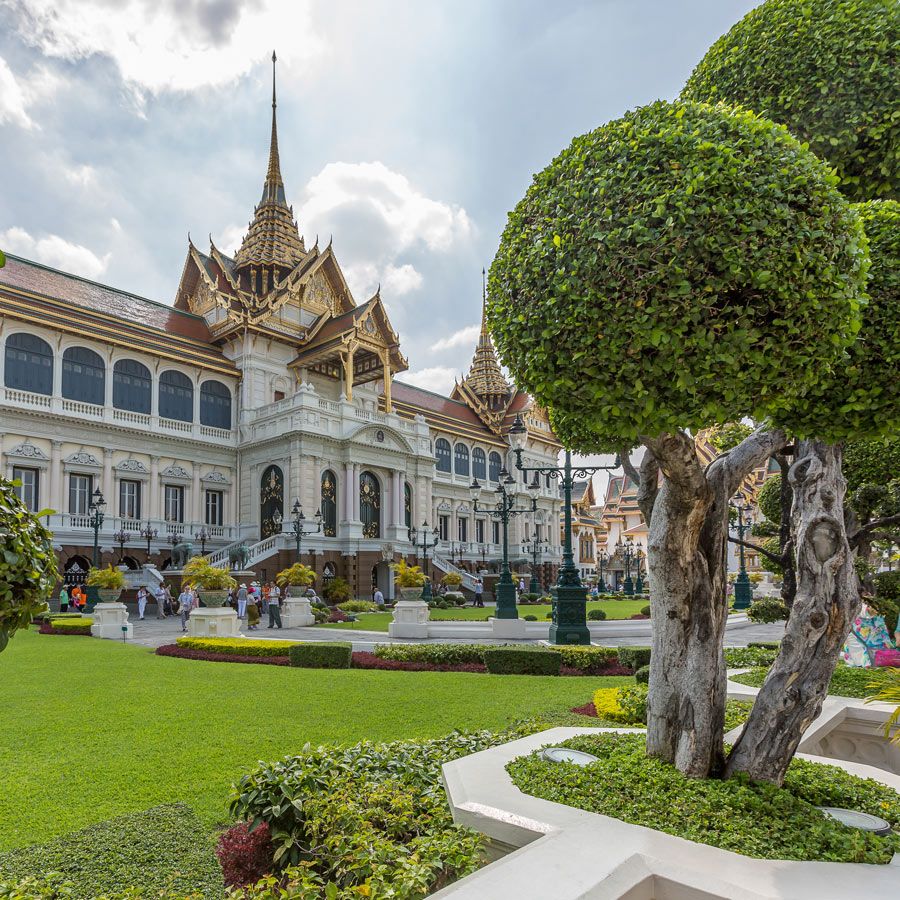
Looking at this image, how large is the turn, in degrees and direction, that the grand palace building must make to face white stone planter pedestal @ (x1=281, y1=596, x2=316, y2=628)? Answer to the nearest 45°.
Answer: approximately 45° to its right

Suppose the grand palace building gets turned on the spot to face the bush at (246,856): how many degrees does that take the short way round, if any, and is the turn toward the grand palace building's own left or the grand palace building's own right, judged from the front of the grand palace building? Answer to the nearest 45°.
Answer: approximately 45° to the grand palace building's own right

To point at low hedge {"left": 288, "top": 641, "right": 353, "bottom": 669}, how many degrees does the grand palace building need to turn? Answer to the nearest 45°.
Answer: approximately 45° to its right

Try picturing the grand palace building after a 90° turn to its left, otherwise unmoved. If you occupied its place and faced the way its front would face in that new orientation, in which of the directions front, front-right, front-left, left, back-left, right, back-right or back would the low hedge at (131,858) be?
back-right

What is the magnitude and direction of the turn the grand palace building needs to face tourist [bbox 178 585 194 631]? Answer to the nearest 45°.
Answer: approximately 45° to its right

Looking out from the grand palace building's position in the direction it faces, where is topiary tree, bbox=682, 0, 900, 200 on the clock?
The topiary tree is roughly at 1 o'clock from the grand palace building.

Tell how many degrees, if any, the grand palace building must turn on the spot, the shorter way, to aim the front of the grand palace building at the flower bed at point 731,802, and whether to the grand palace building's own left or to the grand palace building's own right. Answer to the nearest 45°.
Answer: approximately 45° to the grand palace building's own right

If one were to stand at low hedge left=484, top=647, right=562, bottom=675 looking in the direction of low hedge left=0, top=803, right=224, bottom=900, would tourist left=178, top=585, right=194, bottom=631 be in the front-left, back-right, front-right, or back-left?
back-right

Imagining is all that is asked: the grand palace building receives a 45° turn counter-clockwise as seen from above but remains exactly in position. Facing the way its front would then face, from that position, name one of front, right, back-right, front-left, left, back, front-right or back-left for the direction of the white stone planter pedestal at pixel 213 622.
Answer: right

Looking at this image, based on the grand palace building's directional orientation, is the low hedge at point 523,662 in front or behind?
in front

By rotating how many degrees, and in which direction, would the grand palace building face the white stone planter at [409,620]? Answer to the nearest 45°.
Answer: approximately 45° to its right

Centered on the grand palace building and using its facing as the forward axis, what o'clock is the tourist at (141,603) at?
The tourist is roughly at 2 o'clock from the grand palace building.

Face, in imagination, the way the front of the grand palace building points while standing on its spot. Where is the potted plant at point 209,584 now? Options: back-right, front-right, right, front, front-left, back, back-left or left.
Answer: front-right

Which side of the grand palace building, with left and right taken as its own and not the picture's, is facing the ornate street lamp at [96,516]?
right

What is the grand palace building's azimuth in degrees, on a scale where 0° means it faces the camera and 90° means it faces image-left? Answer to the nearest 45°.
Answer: approximately 315°
